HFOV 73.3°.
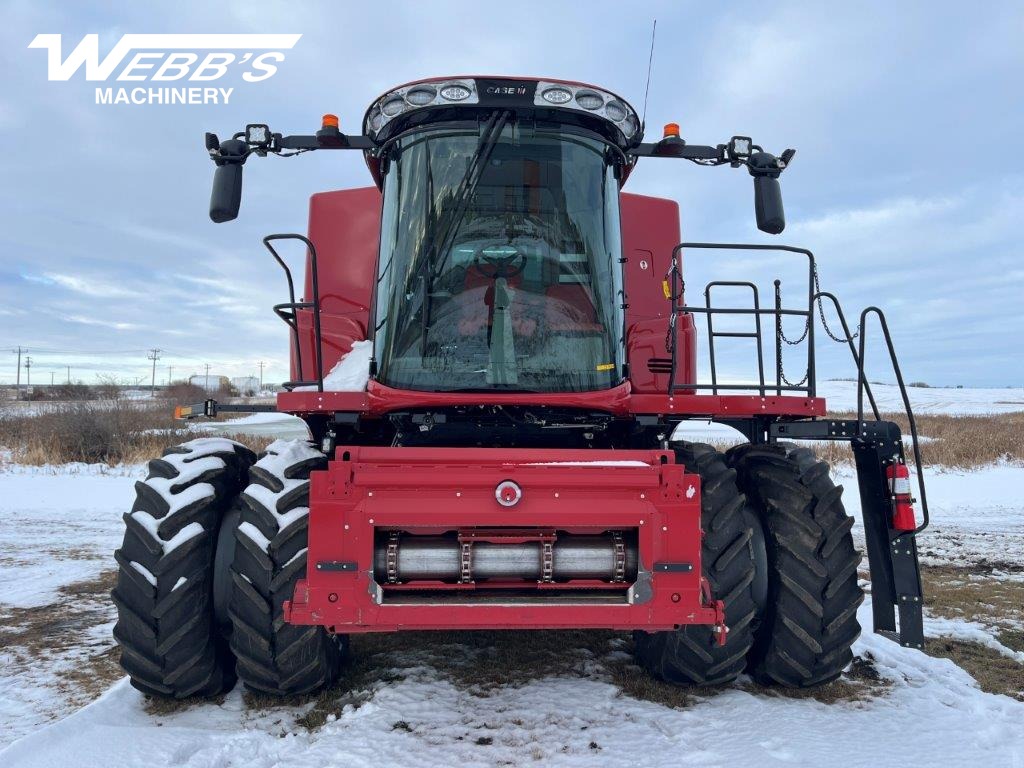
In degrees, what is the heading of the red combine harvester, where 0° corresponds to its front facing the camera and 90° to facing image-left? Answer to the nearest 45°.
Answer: approximately 0°
